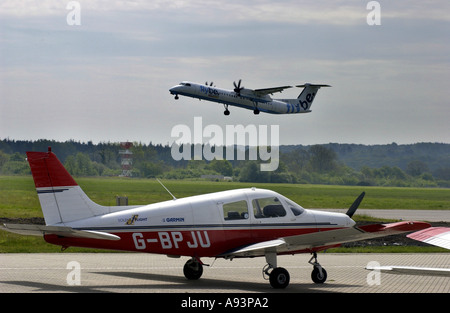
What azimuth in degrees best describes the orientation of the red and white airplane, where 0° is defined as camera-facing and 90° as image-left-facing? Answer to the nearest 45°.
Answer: approximately 225°
